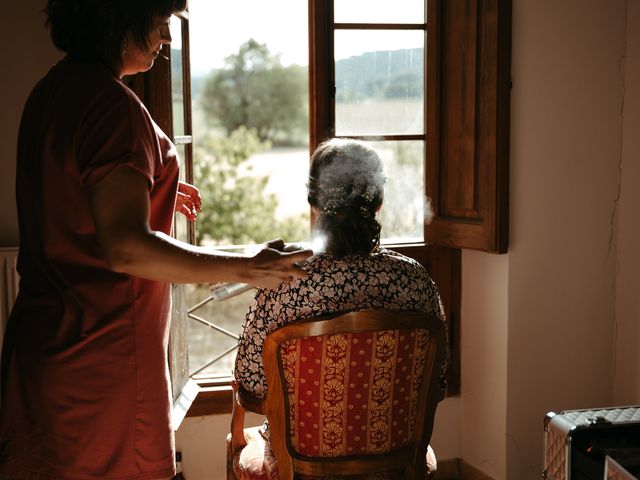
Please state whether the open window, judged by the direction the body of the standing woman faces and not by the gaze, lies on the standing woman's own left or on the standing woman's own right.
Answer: on the standing woman's own left

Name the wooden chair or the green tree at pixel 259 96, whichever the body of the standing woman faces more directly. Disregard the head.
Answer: the wooden chair

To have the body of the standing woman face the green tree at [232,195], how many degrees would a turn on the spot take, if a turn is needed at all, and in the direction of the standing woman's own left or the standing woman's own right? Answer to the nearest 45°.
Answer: approximately 90° to the standing woman's own left

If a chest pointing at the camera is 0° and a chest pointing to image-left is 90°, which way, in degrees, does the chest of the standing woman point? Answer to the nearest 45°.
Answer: approximately 270°

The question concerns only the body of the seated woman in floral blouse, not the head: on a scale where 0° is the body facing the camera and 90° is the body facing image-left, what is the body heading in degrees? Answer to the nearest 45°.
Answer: approximately 180°

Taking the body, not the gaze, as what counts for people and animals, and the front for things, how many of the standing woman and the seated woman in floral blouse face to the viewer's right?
1

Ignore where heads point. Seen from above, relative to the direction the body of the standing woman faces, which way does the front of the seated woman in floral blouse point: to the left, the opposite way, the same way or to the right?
to the left

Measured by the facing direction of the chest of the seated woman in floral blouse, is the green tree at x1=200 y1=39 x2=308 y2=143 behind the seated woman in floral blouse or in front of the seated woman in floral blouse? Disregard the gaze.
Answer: in front

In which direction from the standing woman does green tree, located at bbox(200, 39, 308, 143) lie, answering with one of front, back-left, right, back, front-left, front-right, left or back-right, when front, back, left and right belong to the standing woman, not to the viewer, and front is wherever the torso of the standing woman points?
left

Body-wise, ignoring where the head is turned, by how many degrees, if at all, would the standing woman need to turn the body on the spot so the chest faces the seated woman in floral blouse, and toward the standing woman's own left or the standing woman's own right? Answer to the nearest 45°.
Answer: approximately 45° to the standing woman's own left

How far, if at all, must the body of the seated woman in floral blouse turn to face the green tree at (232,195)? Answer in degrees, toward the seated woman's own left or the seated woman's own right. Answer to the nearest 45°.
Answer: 0° — they already face it

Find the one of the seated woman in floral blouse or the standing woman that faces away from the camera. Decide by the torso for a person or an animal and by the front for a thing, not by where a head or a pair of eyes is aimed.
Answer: the seated woman in floral blouse

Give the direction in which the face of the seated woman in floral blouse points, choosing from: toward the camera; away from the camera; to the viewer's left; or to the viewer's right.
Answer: away from the camera
